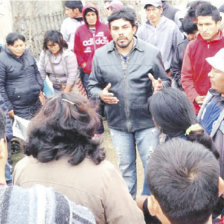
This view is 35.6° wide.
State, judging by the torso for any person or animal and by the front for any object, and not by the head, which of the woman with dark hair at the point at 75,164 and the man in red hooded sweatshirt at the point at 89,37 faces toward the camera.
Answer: the man in red hooded sweatshirt

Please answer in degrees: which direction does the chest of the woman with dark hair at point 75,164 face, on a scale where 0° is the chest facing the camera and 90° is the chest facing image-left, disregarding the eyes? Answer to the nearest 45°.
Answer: approximately 180°

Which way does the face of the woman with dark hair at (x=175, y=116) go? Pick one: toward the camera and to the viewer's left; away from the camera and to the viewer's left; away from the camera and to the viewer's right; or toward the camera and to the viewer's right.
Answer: away from the camera and to the viewer's left

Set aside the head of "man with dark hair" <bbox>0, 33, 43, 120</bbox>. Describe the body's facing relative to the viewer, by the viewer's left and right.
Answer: facing the viewer and to the right of the viewer

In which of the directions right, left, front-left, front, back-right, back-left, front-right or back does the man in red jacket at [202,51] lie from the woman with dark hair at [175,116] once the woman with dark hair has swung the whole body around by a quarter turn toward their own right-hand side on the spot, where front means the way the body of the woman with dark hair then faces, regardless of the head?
front-left

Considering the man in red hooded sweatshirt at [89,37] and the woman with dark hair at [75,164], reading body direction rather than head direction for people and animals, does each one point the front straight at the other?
yes

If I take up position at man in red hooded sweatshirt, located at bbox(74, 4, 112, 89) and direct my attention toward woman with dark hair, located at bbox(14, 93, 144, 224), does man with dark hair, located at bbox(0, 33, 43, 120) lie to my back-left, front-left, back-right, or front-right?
front-right

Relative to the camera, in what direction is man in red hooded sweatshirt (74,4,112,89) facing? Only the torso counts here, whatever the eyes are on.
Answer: toward the camera

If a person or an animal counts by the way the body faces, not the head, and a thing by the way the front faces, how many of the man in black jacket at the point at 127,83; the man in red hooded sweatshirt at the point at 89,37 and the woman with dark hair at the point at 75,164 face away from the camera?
1

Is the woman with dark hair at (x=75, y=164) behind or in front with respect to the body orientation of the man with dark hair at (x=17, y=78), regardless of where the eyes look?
in front

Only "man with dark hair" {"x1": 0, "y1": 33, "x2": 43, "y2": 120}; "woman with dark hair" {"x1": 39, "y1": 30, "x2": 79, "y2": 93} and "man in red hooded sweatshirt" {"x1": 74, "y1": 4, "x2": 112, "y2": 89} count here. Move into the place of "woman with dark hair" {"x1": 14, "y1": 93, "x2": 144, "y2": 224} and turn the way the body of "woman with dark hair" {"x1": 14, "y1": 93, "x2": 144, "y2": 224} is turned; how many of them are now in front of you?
3

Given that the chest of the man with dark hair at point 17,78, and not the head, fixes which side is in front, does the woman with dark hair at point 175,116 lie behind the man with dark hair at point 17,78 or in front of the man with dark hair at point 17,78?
in front

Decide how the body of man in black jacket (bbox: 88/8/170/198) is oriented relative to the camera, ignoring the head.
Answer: toward the camera

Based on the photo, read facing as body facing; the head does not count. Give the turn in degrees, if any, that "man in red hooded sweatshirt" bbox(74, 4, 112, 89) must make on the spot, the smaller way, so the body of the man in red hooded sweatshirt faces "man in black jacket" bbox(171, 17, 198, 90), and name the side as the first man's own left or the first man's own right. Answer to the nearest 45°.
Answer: approximately 45° to the first man's own left

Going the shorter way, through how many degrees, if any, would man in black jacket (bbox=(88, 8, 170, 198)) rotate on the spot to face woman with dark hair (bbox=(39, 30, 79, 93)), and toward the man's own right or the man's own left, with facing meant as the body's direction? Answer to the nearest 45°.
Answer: approximately 135° to the man's own right

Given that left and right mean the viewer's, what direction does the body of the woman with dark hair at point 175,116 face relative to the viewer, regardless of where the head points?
facing away from the viewer and to the left of the viewer

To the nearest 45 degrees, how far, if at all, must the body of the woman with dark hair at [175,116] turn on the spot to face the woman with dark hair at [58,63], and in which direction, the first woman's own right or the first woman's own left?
0° — they already face them

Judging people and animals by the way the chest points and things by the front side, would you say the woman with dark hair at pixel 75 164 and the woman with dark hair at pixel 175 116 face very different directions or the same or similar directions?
same or similar directions

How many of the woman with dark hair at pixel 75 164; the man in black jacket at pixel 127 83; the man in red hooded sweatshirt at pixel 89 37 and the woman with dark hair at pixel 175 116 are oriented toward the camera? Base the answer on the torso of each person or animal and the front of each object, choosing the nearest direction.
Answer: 2

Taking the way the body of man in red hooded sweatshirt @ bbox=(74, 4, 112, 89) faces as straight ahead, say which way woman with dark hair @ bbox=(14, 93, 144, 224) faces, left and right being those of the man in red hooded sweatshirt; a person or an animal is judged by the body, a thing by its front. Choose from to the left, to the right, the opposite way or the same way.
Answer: the opposite way
